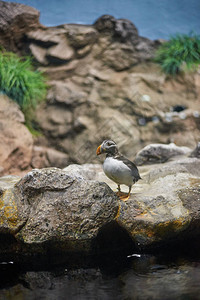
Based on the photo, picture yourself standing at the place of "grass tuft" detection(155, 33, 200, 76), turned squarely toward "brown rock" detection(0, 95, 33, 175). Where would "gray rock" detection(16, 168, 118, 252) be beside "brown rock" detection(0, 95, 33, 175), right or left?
left

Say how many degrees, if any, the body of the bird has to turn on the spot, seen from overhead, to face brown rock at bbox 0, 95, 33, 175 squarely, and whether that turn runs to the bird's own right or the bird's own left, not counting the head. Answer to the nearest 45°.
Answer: approximately 90° to the bird's own right

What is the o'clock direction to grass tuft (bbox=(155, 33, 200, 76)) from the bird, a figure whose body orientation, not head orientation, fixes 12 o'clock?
The grass tuft is roughly at 5 o'clock from the bird.

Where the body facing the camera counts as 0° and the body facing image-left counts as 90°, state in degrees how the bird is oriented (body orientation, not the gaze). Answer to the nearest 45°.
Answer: approximately 45°
